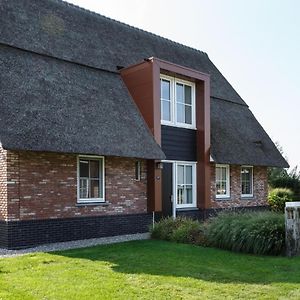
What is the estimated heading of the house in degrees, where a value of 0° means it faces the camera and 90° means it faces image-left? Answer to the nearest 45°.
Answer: approximately 315°

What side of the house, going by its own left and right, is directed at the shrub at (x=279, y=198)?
left
